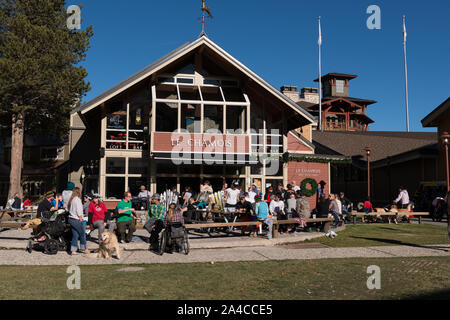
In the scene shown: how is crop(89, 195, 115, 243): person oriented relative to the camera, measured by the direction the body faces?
toward the camera

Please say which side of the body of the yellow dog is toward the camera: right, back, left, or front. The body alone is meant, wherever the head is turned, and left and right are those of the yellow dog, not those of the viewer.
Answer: left

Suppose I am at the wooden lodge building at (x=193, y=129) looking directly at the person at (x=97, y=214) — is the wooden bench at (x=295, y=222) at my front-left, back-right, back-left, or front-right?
front-left

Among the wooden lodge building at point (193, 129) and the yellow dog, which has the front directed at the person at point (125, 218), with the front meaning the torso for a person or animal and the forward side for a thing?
the wooden lodge building

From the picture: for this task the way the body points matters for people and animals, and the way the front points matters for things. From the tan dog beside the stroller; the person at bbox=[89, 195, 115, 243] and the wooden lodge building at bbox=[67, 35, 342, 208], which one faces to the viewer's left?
the tan dog beside the stroller

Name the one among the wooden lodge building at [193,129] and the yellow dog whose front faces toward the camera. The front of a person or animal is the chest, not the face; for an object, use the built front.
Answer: the wooden lodge building

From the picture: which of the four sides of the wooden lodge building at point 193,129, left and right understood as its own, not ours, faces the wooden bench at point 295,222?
front

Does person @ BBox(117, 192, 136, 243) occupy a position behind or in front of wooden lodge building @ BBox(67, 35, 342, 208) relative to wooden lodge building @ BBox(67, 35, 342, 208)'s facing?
in front

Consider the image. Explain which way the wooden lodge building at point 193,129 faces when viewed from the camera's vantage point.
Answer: facing the viewer
